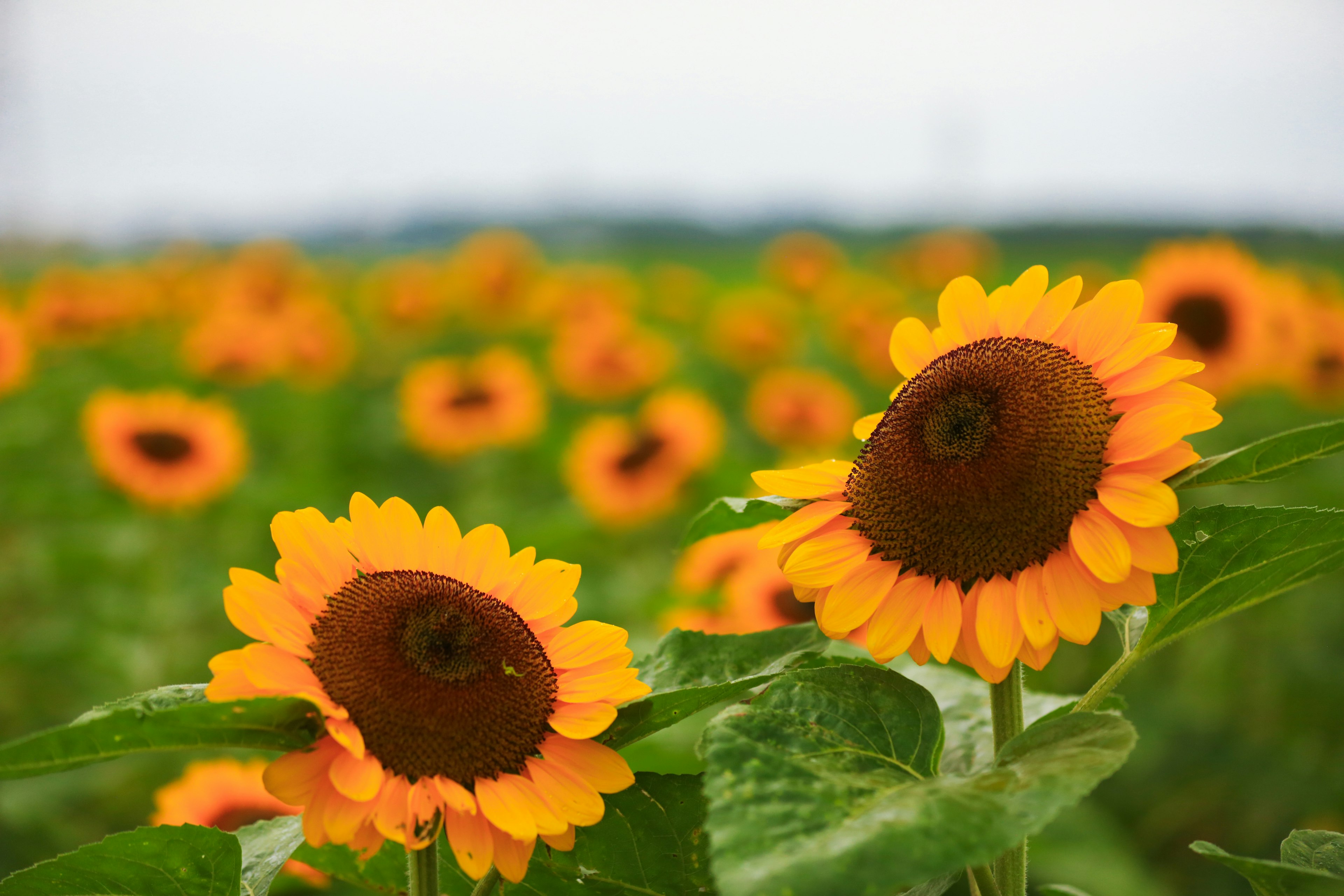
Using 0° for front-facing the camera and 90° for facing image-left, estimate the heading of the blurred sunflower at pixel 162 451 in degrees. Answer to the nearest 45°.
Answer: approximately 0°

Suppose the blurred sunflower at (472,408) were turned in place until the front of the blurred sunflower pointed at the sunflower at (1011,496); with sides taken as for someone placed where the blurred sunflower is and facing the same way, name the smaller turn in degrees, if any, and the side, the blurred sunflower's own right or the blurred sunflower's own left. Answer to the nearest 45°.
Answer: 0° — it already faces it

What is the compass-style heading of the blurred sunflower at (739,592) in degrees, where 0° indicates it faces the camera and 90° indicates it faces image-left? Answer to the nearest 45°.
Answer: approximately 0°

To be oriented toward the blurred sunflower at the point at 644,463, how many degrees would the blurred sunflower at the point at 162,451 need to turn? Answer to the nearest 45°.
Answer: approximately 90° to its left

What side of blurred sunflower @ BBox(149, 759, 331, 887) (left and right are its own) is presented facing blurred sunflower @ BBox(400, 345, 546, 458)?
back

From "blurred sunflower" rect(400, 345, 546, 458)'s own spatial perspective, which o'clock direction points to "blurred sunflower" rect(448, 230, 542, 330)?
"blurred sunflower" rect(448, 230, 542, 330) is roughly at 6 o'clock from "blurred sunflower" rect(400, 345, 546, 458).
